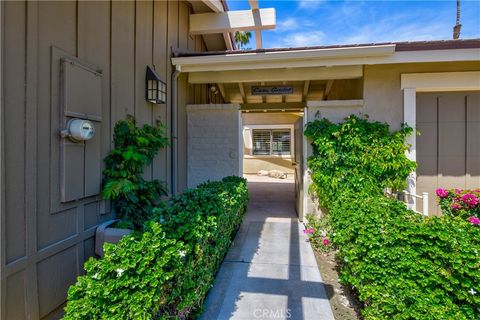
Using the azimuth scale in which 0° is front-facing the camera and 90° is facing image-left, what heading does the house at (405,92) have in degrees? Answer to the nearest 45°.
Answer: approximately 0°

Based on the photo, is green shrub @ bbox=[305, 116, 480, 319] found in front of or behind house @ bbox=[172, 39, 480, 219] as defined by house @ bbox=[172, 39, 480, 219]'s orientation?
in front

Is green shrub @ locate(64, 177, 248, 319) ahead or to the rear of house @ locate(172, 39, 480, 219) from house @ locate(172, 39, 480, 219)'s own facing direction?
ahead
